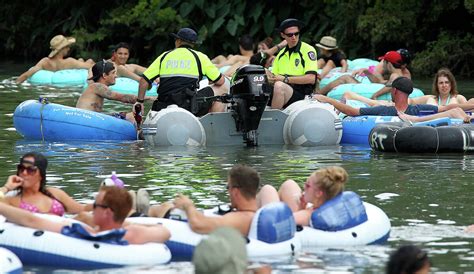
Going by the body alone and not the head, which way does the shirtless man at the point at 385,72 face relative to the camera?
to the viewer's left

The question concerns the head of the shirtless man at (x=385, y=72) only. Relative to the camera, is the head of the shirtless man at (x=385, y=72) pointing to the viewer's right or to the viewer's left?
to the viewer's left

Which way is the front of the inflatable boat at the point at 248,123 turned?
away from the camera

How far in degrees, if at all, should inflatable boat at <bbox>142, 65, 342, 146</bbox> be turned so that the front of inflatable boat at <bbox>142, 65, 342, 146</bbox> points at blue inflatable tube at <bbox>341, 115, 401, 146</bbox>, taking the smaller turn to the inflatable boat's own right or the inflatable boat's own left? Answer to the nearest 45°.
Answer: approximately 90° to the inflatable boat's own right

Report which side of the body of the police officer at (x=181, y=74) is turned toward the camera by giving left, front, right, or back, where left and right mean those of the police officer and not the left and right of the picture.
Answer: back

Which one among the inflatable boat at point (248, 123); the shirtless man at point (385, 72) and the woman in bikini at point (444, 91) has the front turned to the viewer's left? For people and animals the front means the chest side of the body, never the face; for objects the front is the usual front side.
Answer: the shirtless man

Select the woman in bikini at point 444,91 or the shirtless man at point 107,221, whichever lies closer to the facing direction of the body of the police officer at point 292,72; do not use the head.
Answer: the shirtless man

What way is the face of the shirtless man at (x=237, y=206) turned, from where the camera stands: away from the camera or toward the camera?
away from the camera

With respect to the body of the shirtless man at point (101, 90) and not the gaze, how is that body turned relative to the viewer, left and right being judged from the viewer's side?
facing to the right of the viewer

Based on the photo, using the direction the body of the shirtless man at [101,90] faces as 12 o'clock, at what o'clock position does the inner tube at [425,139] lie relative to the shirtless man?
The inner tube is roughly at 1 o'clock from the shirtless man.
